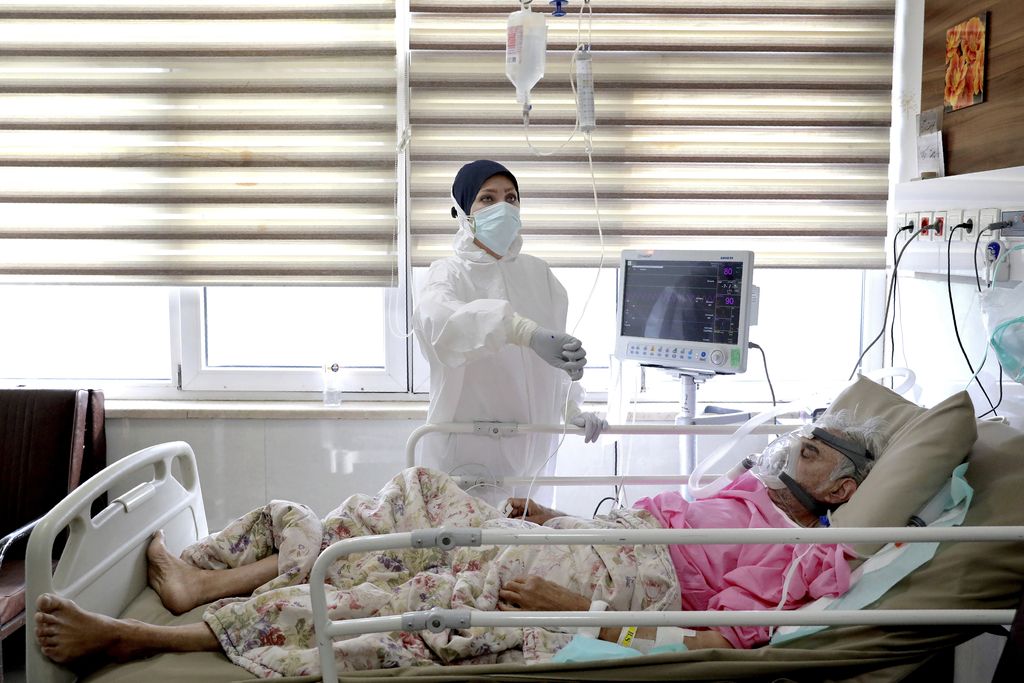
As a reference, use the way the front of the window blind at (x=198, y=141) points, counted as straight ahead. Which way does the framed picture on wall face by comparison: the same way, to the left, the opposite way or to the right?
to the right

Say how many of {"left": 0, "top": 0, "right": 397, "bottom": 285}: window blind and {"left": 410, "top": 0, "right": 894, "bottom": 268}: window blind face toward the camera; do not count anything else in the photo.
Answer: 2

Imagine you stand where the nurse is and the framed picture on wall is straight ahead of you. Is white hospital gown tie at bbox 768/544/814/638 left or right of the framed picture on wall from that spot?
right

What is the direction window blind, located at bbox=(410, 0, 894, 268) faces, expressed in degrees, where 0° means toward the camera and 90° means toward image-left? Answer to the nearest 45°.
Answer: approximately 0°

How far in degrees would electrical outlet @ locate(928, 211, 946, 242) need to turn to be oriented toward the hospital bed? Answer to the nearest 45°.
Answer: approximately 45° to its left

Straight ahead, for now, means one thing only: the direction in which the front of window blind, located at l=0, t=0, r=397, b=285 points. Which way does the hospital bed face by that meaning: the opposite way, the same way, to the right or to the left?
to the right

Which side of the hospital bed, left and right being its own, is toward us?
left
